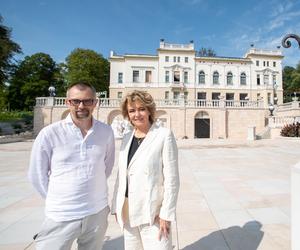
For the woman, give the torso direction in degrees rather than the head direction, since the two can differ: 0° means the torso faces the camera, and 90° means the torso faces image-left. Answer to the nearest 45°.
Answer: approximately 45°

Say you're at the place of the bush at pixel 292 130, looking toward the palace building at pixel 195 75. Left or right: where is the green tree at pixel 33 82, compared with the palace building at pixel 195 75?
left

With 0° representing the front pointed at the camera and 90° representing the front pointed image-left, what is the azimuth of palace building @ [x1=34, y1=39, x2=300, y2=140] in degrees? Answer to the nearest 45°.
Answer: approximately 0°

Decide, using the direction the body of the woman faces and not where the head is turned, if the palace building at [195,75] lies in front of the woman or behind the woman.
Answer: behind

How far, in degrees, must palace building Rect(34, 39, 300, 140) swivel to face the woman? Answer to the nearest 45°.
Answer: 0° — it already faces them

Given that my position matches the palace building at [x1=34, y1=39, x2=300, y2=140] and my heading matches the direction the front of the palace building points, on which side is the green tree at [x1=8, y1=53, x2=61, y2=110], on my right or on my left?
on my right

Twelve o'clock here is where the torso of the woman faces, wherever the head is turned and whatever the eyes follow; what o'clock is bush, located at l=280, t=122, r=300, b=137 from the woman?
The bush is roughly at 6 o'clock from the woman.
